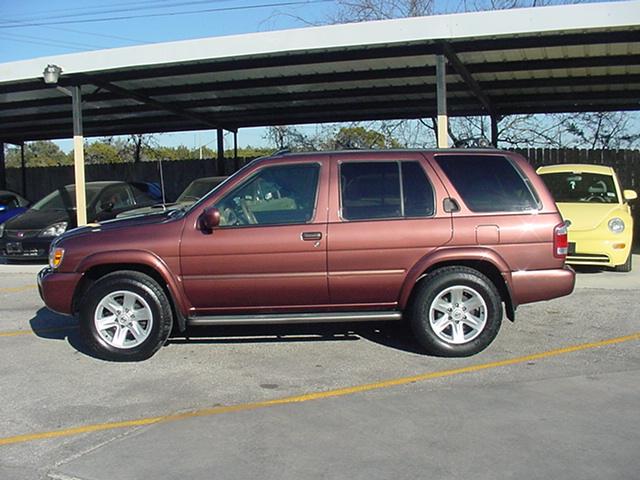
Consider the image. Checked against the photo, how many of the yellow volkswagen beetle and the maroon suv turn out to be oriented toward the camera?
1

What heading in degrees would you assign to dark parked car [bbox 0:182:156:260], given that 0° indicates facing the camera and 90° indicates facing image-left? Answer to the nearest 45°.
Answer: approximately 45°

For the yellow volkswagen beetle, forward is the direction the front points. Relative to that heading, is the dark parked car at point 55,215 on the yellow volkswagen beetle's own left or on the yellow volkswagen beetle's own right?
on the yellow volkswagen beetle's own right

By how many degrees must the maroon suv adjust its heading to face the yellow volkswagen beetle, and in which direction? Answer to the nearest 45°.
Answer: approximately 135° to its right

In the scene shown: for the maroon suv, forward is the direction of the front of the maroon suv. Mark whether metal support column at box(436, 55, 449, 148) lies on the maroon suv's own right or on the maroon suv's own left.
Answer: on the maroon suv's own right

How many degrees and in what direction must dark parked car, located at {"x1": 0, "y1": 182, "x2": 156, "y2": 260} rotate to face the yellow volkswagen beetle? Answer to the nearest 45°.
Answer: approximately 90° to its left

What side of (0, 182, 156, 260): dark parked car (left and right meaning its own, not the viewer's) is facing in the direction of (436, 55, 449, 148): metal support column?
left

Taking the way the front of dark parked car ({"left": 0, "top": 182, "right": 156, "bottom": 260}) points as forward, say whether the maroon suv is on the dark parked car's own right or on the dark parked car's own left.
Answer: on the dark parked car's own left

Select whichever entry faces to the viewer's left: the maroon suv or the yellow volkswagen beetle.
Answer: the maroon suv

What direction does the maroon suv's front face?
to the viewer's left

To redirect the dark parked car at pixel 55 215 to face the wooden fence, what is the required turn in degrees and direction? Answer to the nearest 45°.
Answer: approximately 180°
